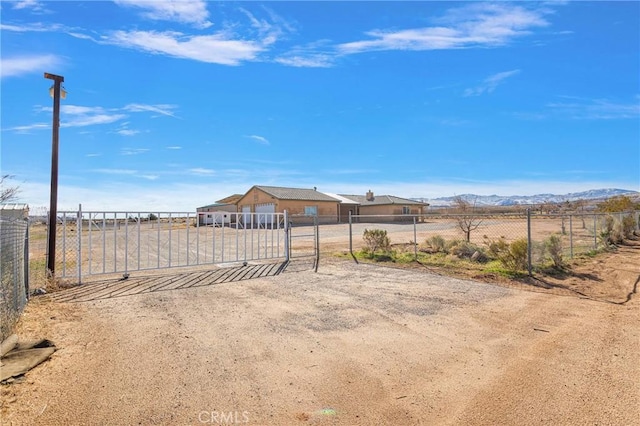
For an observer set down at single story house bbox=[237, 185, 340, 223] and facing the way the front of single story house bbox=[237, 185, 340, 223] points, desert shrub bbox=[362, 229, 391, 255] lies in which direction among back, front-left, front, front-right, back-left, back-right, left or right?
front-left

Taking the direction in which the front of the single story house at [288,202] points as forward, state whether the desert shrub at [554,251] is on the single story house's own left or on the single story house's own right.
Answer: on the single story house's own left

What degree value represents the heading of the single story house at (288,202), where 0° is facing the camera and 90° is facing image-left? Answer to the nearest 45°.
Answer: approximately 45°

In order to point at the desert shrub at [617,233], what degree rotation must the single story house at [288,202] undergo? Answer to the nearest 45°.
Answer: approximately 90° to its left

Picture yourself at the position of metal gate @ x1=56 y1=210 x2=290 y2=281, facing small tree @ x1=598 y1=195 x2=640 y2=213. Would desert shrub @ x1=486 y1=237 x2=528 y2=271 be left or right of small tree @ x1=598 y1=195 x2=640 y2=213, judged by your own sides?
right

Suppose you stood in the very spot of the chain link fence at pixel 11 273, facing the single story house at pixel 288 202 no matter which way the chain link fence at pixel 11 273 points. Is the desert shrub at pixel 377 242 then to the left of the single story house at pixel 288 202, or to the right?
right

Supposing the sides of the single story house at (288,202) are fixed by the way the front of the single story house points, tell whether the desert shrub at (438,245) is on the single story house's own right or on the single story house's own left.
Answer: on the single story house's own left

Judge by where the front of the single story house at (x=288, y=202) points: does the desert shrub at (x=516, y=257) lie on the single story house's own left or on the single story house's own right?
on the single story house's own left
